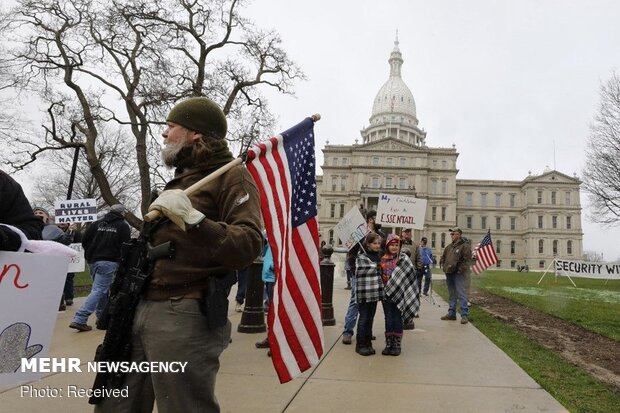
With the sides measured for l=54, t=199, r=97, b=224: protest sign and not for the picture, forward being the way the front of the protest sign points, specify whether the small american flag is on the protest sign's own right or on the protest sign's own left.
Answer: on the protest sign's own left

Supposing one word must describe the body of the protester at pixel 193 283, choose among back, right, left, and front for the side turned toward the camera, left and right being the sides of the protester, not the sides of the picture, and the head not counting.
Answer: left

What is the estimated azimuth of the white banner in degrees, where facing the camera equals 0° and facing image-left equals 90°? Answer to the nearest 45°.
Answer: approximately 0°

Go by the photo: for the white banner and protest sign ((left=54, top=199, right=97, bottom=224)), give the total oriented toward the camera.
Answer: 2

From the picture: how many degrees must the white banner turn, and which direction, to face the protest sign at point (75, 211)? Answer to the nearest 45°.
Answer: approximately 45° to its right
